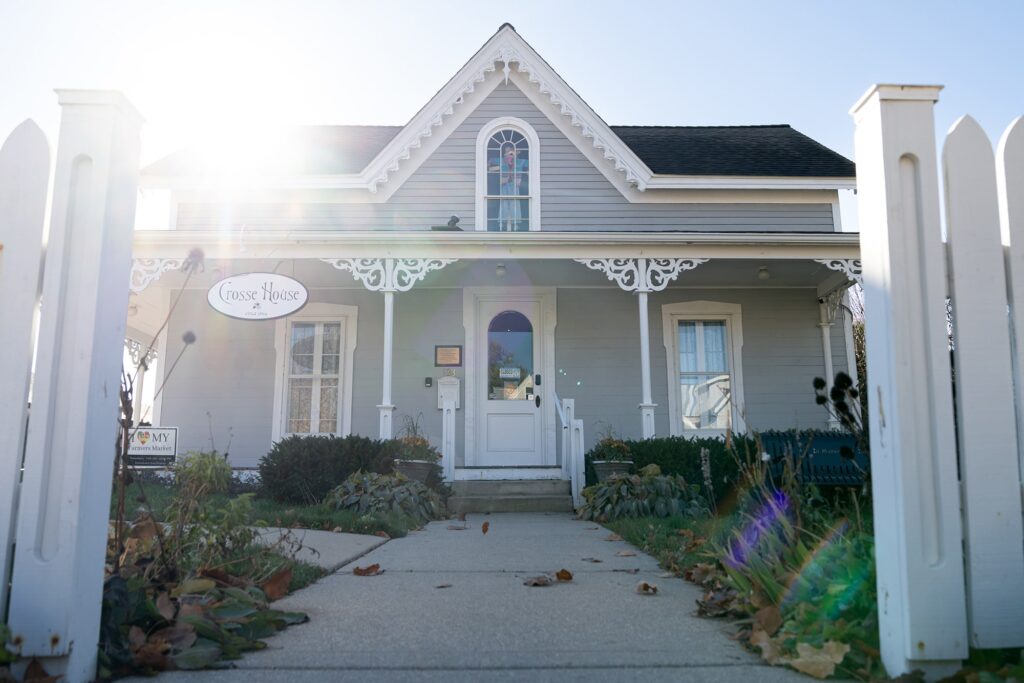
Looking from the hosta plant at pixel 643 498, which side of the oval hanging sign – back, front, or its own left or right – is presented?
left

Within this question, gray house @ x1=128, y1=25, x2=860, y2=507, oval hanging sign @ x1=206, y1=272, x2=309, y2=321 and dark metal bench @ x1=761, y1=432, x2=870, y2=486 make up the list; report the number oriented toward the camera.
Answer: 3

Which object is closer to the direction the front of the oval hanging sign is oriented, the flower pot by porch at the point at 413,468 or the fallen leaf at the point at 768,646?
the fallen leaf

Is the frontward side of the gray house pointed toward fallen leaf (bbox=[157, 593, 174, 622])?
yes

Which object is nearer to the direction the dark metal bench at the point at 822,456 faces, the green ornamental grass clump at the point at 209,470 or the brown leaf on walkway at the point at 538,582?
the brown leaf on walkway

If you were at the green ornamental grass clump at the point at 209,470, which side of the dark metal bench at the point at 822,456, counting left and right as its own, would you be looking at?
right

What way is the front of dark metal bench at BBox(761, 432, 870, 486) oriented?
toward the camera

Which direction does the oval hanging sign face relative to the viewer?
toward the camera

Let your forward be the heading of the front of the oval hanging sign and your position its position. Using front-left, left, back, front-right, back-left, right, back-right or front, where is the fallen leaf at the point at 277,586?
front

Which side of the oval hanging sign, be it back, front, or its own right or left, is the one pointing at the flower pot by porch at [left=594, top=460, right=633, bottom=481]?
left

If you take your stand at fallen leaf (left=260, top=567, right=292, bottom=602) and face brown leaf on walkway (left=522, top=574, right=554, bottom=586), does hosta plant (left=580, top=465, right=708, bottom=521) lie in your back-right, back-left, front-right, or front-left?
front-left

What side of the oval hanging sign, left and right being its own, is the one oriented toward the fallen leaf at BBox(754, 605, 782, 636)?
front
